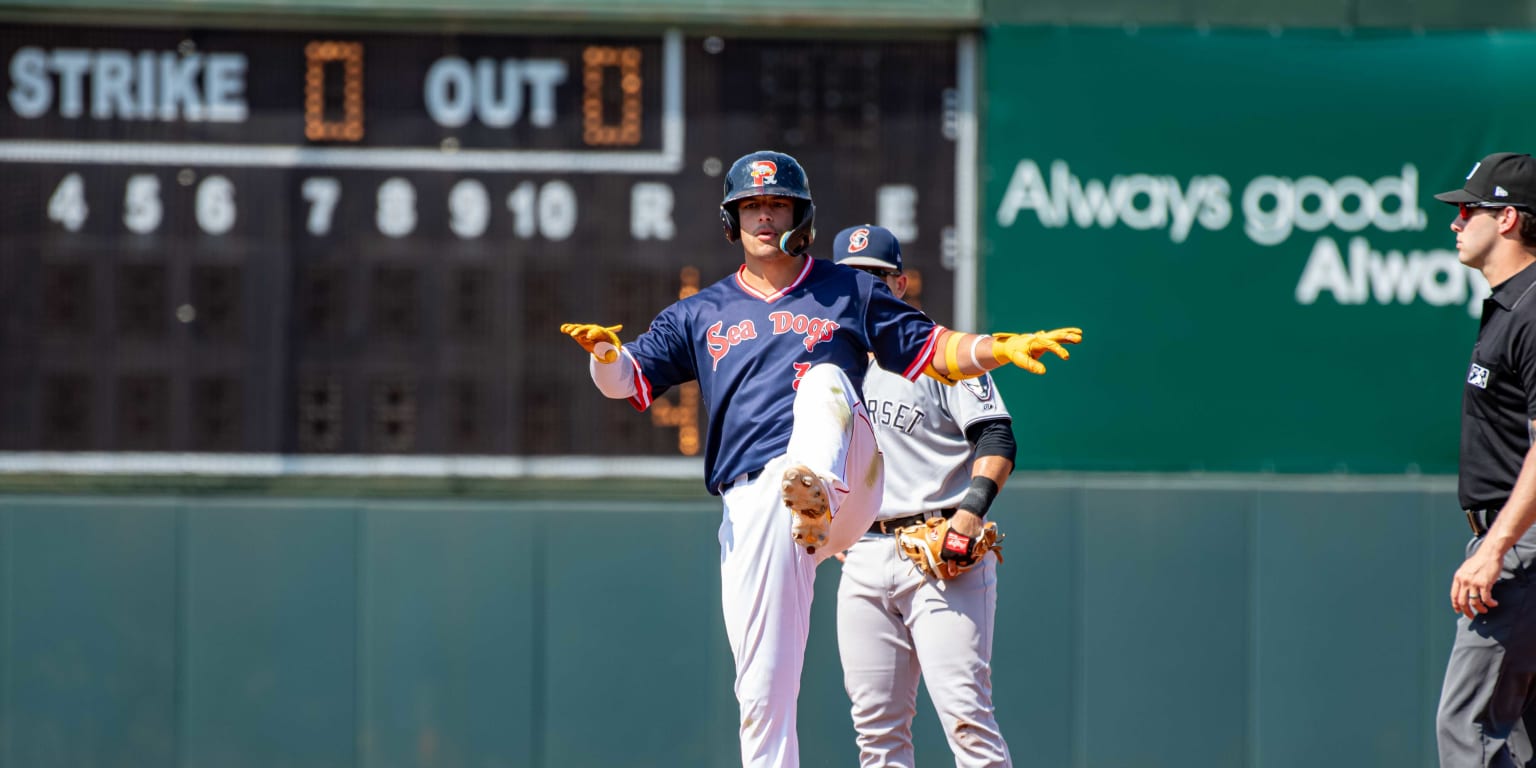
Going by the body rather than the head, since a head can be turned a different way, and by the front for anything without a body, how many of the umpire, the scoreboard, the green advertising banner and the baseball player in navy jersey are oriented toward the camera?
3

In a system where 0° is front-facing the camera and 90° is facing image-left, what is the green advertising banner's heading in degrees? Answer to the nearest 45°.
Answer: approximately 0°

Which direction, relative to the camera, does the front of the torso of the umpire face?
to the viewer's left

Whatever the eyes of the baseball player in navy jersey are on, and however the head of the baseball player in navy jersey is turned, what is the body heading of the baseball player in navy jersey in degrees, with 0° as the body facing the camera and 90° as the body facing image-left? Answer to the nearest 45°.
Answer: approximately 0°

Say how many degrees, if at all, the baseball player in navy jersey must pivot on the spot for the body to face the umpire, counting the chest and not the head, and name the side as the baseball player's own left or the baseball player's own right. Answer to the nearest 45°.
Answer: approximately 90° to the baseball player's own left

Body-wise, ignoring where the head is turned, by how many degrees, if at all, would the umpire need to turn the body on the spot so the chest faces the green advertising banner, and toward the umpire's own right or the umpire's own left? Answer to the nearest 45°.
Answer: approximately 45° to the umpire's own right

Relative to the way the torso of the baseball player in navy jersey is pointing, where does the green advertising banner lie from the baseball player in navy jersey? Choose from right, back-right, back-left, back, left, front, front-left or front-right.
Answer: back-left
